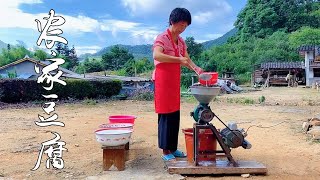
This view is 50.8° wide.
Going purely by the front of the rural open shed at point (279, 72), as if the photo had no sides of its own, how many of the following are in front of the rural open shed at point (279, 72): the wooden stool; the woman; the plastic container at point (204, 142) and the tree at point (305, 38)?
3

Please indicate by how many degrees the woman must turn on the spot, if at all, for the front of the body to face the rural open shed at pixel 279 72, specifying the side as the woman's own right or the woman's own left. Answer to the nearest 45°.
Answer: approximately 135° to the woman's own left

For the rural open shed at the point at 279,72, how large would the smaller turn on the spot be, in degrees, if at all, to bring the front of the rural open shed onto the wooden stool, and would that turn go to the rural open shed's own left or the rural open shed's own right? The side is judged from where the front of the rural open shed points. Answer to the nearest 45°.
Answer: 0° — it already faces it

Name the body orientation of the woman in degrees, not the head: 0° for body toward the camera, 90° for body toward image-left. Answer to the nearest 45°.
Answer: approximately 315°

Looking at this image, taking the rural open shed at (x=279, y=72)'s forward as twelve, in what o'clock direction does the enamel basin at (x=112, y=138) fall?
The enamel basin is roughly at 12 o'clock from the rural open shed.

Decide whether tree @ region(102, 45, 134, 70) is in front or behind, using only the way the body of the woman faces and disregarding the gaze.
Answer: behind

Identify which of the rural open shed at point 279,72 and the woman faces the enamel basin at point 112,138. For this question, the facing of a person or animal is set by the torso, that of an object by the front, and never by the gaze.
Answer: the rural open shed

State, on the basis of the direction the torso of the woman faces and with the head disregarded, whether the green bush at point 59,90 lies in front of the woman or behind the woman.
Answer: behind

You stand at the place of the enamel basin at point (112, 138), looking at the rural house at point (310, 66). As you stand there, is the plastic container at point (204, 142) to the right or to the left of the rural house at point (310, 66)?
right

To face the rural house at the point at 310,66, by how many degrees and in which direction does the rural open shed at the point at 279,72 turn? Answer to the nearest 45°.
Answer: approximately 45° to its left
